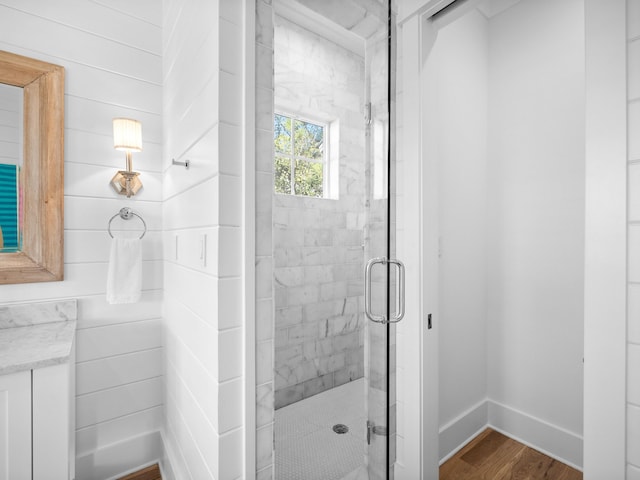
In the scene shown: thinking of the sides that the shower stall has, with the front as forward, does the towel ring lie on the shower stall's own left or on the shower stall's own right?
on the shower stall's own right

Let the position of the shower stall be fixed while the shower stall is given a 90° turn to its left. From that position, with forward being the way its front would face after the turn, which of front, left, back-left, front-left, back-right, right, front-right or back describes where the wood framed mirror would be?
back

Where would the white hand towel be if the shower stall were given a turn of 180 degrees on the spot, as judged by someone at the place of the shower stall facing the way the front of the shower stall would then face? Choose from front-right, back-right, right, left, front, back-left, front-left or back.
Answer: left

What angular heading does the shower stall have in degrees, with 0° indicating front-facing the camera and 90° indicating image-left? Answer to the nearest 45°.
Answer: approximately 315°

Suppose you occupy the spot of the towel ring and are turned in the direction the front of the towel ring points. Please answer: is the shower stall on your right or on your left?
on your left

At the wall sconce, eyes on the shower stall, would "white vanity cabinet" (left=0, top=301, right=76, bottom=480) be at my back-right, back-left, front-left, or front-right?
back-right

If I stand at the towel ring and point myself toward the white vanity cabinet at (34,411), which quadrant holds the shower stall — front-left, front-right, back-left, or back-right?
back-left

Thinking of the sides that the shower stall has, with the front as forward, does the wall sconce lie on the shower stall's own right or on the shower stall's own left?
on the shower stall's own right
